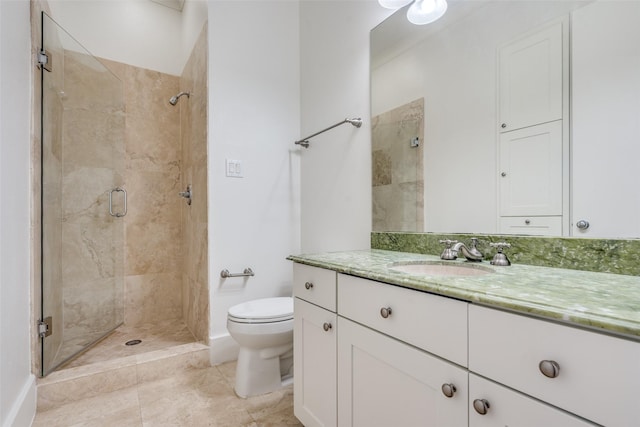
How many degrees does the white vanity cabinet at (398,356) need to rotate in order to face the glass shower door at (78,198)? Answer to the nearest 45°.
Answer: approximately 45° to its right

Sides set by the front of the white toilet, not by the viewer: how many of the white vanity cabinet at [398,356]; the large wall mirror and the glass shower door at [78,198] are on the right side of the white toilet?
1

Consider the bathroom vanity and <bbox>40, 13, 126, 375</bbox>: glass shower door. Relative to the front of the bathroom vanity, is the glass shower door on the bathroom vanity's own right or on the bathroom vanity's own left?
on the bathroom vanity's own right

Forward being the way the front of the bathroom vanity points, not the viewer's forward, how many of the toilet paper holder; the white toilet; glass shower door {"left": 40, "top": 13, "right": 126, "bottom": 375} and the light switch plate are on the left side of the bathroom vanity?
0

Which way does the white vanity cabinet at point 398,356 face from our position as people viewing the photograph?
facing the viewer and to the left of the viewer

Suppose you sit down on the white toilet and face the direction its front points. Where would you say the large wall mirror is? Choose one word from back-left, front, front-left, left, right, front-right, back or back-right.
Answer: left

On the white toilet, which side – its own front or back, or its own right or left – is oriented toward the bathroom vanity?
left

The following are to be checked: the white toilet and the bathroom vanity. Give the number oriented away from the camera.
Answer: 0

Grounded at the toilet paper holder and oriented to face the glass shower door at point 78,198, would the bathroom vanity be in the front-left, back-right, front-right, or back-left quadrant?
back-left

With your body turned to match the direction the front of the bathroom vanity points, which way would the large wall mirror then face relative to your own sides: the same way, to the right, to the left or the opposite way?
the same way

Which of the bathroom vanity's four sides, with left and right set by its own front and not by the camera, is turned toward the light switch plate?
right

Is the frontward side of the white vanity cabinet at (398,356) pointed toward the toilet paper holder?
no

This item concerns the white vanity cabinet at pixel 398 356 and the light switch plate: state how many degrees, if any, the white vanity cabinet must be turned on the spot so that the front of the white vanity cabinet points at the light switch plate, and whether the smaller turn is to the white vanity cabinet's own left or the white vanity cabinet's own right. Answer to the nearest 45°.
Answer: approximately 90° to the white vanity cabinet's own right

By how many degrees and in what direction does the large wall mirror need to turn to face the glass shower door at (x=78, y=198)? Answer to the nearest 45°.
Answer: approximately 45° to its right

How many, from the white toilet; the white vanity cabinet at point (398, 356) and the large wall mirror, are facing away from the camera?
0

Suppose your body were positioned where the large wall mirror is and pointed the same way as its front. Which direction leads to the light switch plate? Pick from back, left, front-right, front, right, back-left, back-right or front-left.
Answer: front-right

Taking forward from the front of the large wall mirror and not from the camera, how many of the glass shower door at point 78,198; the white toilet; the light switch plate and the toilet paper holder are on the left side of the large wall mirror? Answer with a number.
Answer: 0
